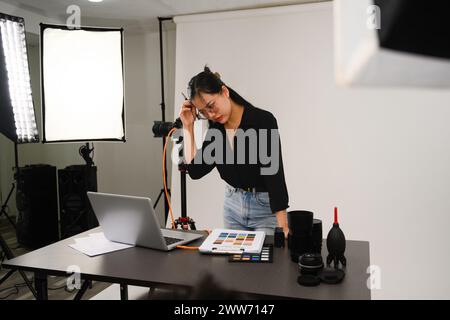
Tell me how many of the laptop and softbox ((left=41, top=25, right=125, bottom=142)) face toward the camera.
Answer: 1

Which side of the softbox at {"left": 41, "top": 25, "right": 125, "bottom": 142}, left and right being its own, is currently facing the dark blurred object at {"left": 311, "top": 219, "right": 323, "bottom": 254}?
front

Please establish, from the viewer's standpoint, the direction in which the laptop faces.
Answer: facing away from the viewer and to the right of the viewer

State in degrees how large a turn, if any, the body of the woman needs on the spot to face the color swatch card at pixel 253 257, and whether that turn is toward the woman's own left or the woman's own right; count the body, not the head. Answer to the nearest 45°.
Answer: approximately 45° to the woman's own left

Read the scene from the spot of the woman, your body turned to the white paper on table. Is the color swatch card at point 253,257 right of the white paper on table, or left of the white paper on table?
left

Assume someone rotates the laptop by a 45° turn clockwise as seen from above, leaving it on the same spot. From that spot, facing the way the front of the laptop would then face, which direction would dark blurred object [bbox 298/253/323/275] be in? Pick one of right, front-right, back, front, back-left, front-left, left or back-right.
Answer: front-right

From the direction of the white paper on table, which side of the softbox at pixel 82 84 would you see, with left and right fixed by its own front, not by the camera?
front

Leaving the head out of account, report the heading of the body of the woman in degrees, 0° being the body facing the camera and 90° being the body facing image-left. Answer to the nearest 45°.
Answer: approximately 45°
